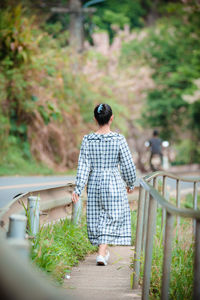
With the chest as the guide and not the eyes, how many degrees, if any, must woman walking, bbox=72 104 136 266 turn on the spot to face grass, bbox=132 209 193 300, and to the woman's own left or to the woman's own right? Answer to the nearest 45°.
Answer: approximately 135° to the woman's own right

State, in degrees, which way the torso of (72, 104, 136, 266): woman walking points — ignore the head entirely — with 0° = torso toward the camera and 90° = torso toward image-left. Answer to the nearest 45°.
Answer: approximately 180°

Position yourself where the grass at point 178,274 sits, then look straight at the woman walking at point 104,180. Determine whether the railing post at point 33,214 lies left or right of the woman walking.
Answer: left

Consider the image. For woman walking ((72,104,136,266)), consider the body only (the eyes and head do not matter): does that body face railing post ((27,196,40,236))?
no

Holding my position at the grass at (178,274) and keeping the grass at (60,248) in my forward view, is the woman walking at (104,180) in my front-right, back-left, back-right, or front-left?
front-right
